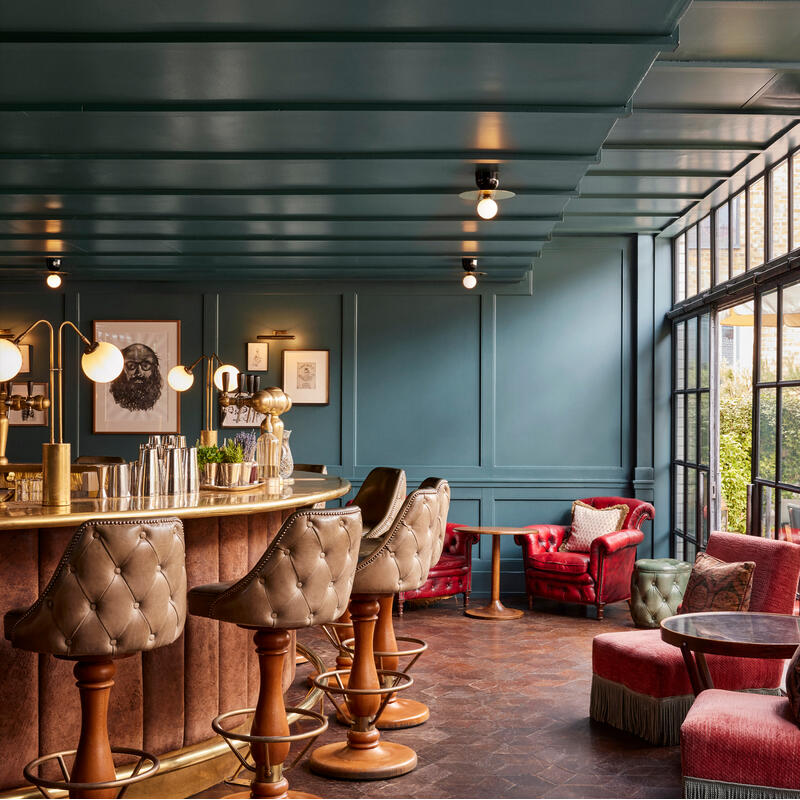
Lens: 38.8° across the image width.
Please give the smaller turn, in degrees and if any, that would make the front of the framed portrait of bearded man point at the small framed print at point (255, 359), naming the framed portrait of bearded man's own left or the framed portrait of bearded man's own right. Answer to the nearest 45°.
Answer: approximately 90° to the framed portrait of bearded man's own left

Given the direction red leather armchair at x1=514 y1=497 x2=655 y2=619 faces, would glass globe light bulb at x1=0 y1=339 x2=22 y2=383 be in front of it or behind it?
in front

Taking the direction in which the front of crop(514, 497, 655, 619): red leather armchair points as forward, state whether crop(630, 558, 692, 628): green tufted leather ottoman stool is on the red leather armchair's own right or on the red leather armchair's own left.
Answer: on the red leather armchair's own left

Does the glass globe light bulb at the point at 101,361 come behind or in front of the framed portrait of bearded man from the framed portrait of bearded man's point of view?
in front

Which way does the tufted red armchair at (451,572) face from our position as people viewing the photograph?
facing the viewer and to the right of the viewer

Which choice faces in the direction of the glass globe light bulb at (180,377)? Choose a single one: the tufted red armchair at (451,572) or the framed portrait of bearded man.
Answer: the framed portrait of bearded man

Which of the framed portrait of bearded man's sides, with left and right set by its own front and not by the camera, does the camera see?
front

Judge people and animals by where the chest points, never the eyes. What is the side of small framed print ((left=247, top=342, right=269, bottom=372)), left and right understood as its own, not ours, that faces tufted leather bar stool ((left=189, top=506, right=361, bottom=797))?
front

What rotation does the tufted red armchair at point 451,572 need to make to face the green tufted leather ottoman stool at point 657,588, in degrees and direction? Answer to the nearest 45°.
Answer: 0° — it already faces it

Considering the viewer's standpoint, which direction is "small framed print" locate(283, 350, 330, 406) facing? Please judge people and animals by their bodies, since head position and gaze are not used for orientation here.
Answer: facing the viewer

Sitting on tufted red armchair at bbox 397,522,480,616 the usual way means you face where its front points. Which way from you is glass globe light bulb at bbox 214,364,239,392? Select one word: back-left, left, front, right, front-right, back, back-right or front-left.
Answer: right

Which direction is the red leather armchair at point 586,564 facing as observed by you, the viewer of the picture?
facing the viewer and to the left of the viewer

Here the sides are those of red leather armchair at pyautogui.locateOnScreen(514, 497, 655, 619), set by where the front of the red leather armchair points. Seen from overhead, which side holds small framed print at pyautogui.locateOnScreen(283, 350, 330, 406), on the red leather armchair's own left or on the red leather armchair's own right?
on the red leather armchair's own right

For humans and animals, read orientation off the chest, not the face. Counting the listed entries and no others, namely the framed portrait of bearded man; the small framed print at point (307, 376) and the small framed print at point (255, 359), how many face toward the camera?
3

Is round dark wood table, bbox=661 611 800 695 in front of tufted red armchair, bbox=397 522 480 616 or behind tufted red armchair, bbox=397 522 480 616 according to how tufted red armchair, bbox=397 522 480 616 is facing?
in front

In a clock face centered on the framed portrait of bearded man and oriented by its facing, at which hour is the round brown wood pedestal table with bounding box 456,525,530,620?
The round brown wood pedestal table is roughly at 10 o'clock from the framed portrait of bearded man.

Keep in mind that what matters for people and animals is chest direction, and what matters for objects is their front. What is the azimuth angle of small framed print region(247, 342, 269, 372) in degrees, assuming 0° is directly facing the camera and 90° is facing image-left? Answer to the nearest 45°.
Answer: approximately 0°
